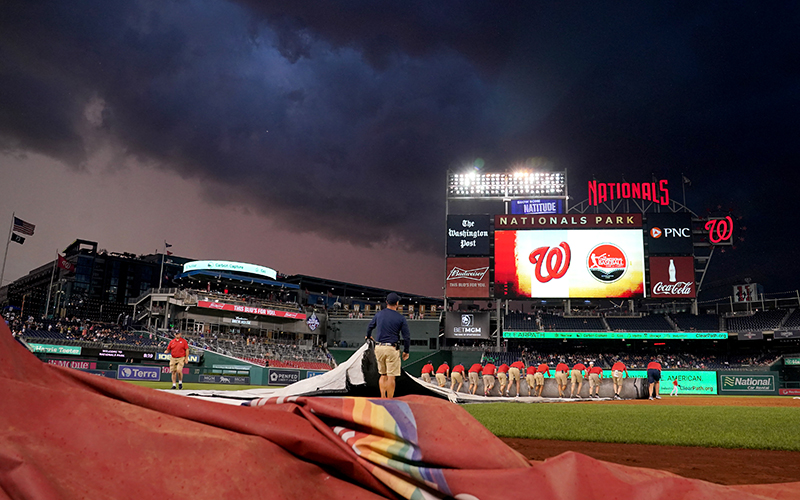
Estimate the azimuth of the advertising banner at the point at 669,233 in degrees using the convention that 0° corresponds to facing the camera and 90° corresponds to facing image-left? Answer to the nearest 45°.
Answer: approximately 0°

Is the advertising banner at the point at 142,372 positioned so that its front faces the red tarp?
yes

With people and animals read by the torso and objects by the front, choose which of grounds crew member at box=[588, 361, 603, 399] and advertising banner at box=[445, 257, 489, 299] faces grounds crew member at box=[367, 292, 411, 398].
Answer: the advertising banner

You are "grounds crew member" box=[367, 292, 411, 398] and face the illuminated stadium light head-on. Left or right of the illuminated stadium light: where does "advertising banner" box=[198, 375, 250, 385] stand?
left

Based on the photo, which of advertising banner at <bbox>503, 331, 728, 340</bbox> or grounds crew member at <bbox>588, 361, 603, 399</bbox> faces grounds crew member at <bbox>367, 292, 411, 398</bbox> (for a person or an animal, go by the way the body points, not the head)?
the advertising banner

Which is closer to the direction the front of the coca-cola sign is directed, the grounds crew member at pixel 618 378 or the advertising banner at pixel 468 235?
the grounds crew member

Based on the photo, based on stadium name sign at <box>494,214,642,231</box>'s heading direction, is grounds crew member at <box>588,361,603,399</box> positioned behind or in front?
in front

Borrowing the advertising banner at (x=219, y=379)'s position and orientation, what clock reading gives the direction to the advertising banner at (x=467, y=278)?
the advertising banner at (x=467, y=278) is roughly at 8 o'clock from the advertising banner at (x=219, y=379).

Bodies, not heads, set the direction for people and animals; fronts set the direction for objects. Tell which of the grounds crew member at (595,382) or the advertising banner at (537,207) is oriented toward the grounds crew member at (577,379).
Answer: the advertising banner

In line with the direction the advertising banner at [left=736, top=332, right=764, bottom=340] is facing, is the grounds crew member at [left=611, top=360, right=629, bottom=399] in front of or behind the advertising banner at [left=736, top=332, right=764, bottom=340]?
in front

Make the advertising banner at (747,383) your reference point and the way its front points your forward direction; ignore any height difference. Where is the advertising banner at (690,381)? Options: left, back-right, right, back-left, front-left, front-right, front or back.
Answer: right

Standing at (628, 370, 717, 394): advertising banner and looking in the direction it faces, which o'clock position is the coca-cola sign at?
The coca-cola sign is roughly at 6 o'clock from the advertising banner.

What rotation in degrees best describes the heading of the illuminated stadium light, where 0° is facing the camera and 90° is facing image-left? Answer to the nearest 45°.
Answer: approximately 0°
